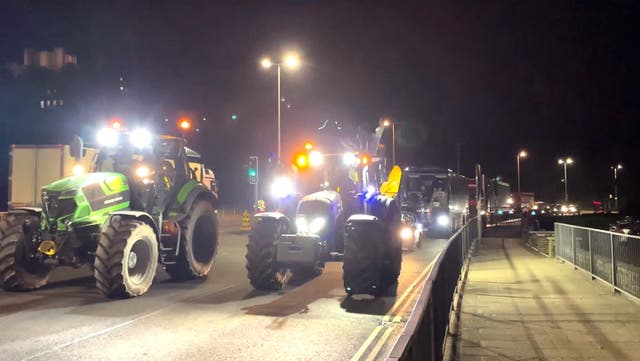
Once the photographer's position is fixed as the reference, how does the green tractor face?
facing the viewer and to the left of the viewer

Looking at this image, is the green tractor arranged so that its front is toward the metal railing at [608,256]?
no

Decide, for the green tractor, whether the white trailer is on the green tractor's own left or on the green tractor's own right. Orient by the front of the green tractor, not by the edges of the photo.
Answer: on the green tractor's own right
